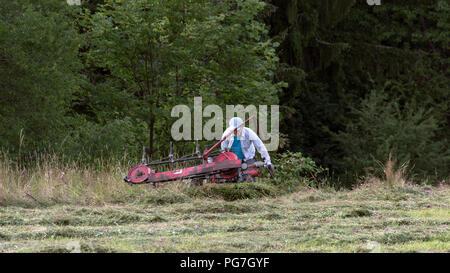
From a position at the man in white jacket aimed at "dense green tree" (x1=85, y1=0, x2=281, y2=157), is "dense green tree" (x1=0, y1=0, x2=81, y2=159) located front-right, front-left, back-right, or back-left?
front-left

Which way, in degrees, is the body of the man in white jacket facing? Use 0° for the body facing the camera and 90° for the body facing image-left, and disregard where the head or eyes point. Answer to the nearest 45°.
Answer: approximately 45°

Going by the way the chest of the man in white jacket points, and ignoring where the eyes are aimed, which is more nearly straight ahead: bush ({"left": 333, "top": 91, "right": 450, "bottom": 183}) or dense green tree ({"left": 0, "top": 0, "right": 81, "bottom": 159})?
the dense green tree

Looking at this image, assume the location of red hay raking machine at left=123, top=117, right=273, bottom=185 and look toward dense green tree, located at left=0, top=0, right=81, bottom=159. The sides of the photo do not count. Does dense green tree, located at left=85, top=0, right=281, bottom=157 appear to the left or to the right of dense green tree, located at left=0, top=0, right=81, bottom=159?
right

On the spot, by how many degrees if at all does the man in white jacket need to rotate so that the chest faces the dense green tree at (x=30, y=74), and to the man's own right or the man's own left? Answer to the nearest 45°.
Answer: approximately 90° to the man's own right

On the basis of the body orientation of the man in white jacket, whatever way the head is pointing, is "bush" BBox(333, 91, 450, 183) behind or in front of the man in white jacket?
behind

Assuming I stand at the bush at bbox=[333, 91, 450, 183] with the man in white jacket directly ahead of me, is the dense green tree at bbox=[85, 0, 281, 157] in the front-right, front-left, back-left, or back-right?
front-right

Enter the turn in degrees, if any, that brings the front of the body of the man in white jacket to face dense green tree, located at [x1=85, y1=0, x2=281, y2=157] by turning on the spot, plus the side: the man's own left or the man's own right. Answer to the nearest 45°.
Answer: approximately 135° to the man's own right
